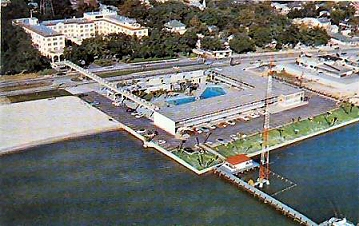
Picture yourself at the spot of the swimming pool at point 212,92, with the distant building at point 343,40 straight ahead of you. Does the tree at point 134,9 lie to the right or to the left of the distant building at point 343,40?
left

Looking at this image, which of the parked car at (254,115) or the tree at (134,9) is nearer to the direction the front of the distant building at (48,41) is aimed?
the parked car

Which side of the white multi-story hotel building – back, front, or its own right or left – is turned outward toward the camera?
front

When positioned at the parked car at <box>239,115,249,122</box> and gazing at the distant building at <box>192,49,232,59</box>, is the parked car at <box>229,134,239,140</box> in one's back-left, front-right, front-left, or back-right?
back-left

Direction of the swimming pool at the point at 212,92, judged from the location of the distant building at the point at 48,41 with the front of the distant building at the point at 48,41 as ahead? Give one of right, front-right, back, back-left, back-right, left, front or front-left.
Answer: front

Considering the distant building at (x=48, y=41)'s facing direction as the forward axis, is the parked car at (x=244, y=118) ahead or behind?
ahead

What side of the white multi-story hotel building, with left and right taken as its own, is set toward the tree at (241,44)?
left

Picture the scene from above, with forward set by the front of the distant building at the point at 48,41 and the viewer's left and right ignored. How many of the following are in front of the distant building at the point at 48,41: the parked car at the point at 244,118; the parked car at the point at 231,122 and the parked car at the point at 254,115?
3

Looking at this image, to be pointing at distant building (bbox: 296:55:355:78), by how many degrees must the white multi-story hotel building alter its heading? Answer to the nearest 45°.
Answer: approximately 45° to its left

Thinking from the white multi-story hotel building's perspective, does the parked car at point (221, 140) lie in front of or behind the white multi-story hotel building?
in front

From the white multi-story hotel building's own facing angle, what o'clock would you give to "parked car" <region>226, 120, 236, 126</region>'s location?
The parked car is roughly at 11 o'clock from the white multi-story hotel building.

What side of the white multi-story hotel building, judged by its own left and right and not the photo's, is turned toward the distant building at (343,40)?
left

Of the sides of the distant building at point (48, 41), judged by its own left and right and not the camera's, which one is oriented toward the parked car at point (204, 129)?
front

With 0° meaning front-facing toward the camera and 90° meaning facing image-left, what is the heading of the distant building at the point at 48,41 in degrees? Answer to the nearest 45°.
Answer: approximately 315°

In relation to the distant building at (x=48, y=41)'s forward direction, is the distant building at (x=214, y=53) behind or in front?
in front

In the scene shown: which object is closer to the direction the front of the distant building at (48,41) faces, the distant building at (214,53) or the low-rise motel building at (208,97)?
the low-rise motel building
